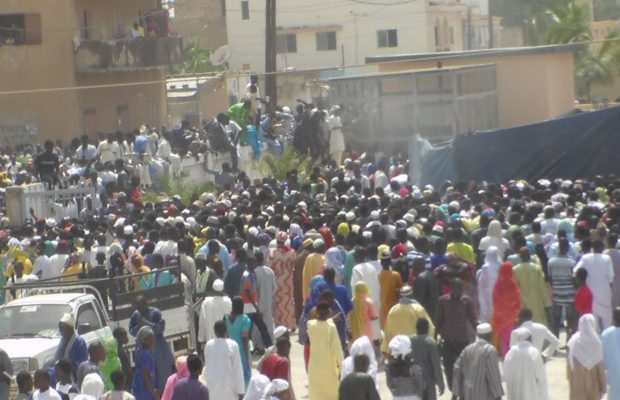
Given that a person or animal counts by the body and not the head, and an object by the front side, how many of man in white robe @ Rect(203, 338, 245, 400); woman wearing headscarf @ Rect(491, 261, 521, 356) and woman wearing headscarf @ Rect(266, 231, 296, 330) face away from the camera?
3

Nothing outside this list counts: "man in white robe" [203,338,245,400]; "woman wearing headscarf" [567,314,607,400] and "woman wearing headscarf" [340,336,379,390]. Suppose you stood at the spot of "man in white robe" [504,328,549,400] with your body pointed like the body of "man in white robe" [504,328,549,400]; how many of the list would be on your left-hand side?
2

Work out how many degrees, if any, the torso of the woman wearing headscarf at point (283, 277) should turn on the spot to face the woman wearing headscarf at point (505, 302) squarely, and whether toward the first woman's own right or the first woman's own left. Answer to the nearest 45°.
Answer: approximately 135° to the first woman's own right

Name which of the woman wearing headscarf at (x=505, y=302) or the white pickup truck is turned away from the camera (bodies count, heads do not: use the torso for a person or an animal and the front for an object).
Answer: the woman wearing headscarf

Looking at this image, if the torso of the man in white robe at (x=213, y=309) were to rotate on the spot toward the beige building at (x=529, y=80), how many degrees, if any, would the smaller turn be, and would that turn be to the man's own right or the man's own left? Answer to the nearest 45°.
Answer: approximately 45° to the man's own right

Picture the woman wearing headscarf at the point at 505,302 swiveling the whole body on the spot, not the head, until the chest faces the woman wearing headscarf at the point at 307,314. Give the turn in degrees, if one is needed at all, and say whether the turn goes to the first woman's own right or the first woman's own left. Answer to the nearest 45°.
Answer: approximately 135° to the first woman's own left

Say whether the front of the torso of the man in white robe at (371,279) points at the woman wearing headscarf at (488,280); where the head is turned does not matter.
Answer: no

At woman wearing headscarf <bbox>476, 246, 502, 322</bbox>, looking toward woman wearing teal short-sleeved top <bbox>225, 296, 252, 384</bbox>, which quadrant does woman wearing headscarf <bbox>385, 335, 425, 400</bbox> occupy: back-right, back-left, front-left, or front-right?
front-left

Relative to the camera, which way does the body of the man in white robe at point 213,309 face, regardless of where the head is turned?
away from the camera

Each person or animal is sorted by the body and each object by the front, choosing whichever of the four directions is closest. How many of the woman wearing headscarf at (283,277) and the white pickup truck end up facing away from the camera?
1

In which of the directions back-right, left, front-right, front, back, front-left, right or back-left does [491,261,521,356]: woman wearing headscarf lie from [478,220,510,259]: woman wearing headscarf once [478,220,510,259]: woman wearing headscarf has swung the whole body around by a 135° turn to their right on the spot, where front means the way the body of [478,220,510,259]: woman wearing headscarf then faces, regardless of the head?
front-right

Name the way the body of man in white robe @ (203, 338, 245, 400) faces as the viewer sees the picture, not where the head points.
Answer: away from the camera

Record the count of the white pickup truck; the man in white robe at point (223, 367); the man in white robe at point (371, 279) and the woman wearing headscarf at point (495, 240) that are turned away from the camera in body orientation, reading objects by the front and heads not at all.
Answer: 3

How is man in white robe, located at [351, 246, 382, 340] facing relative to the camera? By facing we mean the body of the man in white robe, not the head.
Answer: away from the camera
